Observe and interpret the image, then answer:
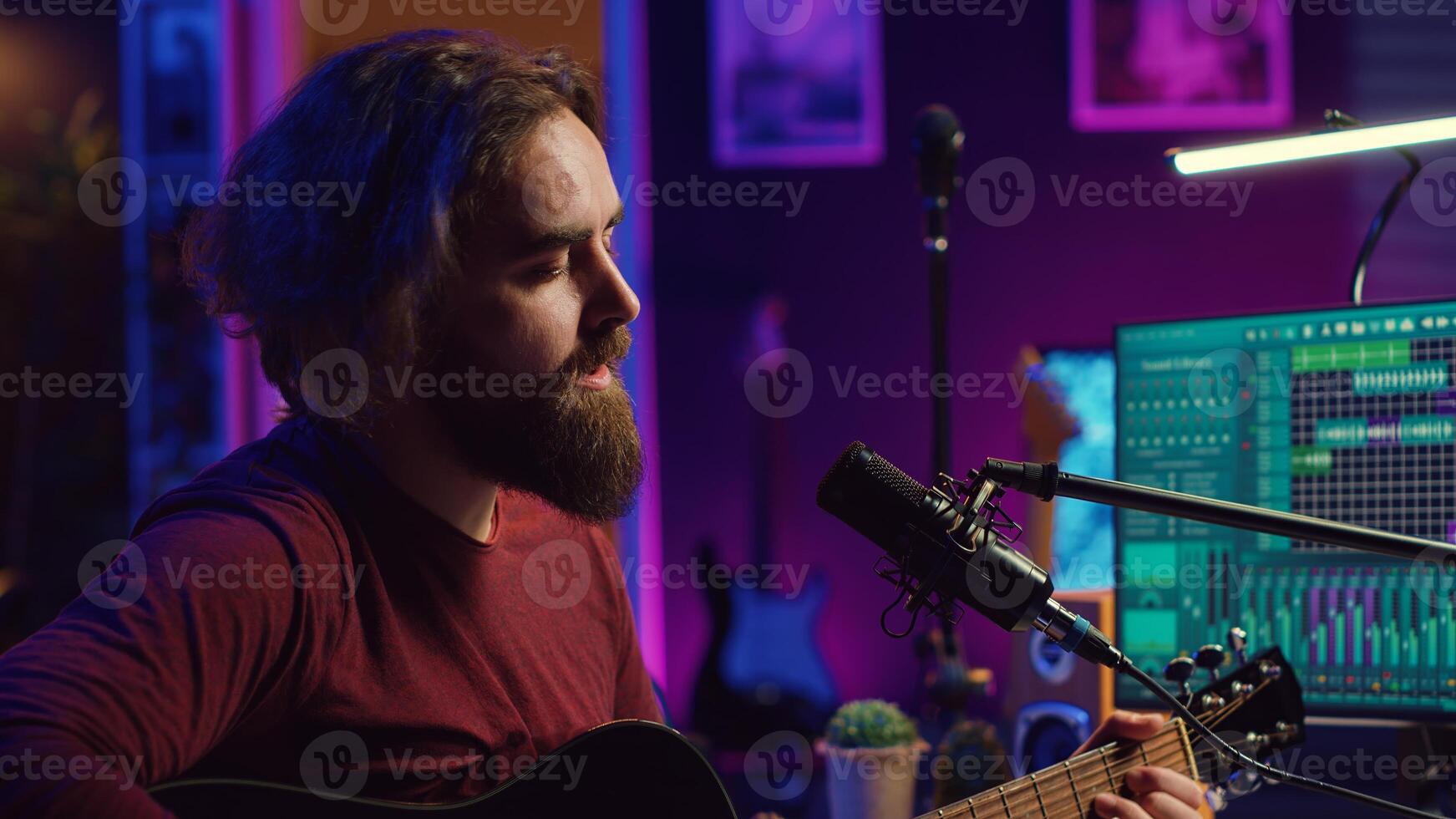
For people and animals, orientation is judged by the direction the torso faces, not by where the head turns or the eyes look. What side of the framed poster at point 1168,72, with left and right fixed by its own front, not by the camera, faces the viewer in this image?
front

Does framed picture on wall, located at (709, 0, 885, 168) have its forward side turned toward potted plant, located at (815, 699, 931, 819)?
yes

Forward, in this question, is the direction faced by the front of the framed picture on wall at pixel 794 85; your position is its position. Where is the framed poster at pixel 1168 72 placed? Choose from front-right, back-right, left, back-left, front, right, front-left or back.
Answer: left

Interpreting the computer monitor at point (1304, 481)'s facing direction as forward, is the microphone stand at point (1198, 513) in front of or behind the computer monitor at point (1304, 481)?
in front

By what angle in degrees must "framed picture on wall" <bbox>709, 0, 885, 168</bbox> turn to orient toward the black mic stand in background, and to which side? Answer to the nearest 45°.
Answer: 0° — it already faces it

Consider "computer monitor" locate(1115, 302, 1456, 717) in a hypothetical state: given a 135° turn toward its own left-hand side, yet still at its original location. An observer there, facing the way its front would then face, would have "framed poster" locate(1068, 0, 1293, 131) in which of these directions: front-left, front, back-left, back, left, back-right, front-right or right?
left

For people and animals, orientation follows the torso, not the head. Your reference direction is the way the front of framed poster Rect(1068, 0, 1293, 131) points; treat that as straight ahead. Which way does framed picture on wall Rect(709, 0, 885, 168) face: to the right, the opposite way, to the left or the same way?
the same way

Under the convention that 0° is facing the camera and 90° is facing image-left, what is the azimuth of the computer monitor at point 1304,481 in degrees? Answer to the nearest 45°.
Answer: approximately 45°

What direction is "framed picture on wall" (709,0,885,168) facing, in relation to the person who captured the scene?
facing the viewer

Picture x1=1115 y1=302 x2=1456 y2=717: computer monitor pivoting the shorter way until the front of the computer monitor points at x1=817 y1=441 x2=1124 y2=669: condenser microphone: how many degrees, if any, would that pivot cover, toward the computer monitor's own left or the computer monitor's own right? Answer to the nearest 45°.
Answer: approximately 45° to the computer monitor's own right

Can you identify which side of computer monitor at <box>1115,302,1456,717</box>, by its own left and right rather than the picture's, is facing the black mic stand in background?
right

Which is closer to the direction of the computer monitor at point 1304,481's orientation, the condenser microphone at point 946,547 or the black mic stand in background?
the condenser microphone

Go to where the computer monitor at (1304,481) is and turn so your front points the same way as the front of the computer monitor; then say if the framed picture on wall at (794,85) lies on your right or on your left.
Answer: on your right
